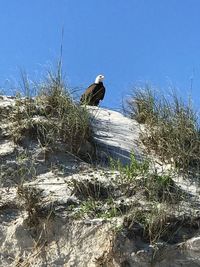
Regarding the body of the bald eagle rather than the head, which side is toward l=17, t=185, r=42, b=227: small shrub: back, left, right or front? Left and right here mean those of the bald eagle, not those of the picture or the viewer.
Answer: right

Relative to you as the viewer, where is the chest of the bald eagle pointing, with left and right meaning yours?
facing to the right of the viewer

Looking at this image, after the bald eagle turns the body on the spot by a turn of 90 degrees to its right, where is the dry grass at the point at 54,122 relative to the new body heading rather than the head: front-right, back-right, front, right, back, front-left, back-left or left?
front

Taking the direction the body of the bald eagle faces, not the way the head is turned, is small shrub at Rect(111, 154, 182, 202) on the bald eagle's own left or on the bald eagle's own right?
on the bald eagle's own right
